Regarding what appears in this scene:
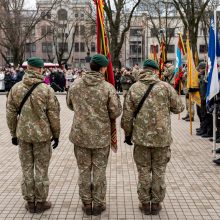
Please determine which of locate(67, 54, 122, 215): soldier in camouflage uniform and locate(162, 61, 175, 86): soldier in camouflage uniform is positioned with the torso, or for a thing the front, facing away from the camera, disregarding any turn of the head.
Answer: locate(67, 54, 122, 215): soldier in camouflage uniform

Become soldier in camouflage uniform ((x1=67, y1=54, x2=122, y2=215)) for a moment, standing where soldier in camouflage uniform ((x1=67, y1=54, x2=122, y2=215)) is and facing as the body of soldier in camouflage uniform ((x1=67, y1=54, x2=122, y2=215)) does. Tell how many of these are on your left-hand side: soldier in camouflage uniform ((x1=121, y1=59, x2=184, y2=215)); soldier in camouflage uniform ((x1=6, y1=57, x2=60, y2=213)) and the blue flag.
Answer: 1

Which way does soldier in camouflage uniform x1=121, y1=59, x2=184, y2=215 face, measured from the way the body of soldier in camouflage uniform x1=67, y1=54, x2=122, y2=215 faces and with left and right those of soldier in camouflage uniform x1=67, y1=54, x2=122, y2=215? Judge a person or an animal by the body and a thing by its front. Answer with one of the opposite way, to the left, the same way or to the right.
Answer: the same way

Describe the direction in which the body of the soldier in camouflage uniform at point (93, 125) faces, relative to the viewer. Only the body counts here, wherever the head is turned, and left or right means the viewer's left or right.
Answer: facing away from the viewer

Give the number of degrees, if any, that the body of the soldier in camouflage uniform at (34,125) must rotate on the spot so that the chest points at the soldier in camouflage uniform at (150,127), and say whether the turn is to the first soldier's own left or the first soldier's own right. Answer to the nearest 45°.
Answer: approximately 90° to the first soldier's own right

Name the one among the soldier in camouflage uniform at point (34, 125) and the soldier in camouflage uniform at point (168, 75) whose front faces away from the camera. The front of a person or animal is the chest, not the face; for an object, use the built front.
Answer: the soldier in camouflage uniform at point (34, 125)

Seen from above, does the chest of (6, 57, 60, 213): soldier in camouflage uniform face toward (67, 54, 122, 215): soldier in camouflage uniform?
no

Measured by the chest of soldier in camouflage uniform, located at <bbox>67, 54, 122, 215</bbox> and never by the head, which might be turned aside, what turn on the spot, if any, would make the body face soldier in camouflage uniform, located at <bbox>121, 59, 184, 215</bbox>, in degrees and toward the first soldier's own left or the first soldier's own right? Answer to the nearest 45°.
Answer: approximately 90° to the first soldier's own right

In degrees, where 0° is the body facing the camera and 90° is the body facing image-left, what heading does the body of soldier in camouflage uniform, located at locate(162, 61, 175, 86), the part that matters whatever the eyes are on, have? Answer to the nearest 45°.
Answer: approximately 45°

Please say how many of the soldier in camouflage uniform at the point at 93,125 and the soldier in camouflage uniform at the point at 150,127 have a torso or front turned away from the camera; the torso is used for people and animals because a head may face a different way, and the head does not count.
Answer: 2

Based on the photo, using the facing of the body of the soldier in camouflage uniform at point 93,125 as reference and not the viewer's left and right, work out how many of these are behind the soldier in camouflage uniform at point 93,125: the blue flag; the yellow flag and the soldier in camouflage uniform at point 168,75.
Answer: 0

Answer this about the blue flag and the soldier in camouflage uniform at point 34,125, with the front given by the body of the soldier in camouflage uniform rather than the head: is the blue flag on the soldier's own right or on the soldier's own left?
on the soldier's own right

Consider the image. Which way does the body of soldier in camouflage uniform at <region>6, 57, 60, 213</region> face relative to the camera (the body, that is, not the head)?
away from the camera

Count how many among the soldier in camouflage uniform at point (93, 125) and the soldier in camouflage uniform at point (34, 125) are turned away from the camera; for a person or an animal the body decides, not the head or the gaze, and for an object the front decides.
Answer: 2

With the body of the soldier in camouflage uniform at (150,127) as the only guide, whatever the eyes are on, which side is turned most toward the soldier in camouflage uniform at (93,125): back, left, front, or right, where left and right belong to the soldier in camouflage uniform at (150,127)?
left

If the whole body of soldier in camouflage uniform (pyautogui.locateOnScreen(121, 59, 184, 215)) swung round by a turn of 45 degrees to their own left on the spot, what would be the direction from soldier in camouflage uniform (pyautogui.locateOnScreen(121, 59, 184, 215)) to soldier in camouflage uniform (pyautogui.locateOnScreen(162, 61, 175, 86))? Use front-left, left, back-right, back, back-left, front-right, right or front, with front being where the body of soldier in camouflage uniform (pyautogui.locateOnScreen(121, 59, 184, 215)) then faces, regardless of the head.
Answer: front-right

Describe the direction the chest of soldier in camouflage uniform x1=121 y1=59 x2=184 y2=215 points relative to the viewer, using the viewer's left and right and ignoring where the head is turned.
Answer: facing away from the viewer

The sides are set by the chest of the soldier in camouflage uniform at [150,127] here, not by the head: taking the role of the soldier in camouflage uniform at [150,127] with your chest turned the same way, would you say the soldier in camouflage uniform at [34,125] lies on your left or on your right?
on your left

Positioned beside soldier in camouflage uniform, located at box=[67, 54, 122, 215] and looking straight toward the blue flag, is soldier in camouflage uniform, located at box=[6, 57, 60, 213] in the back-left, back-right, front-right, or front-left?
back-left

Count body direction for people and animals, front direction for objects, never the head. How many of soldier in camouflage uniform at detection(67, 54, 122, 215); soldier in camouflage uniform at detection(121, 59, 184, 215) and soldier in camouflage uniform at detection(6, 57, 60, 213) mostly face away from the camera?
3

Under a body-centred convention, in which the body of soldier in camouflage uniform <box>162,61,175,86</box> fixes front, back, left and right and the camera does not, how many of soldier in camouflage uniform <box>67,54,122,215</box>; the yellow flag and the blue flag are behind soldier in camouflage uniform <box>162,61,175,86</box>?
0
